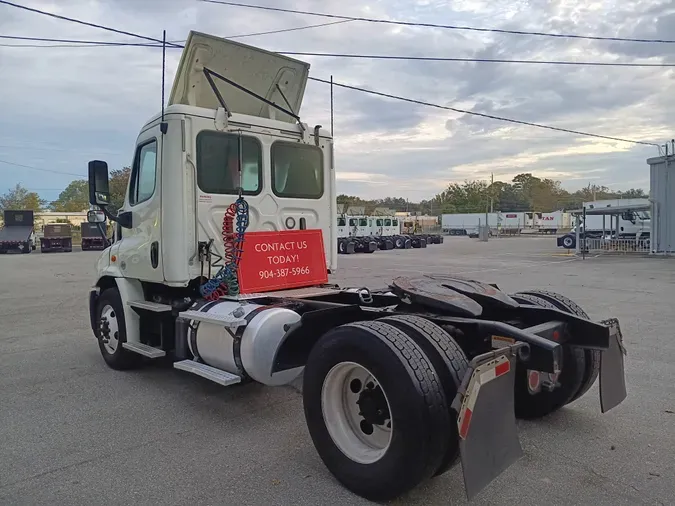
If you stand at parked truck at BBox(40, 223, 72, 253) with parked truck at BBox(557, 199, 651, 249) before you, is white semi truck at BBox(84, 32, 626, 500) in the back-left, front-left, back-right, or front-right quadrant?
front-right

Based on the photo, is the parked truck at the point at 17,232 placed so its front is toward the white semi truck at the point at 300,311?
no

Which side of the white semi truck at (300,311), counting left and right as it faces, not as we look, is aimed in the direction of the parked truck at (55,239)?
front

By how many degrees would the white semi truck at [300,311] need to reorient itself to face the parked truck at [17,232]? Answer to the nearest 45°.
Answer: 0° — it already faces it

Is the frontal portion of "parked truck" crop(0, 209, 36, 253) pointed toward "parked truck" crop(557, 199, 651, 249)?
no

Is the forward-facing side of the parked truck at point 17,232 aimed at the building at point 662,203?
no

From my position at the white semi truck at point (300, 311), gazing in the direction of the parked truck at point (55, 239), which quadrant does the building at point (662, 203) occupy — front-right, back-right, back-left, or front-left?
front-right

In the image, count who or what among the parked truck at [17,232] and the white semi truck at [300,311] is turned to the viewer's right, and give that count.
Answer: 0

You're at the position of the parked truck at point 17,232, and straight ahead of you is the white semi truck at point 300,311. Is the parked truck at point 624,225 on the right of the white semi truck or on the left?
left

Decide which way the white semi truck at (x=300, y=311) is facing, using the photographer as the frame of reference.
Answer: facing away from the viewer and to the left of the viewer
